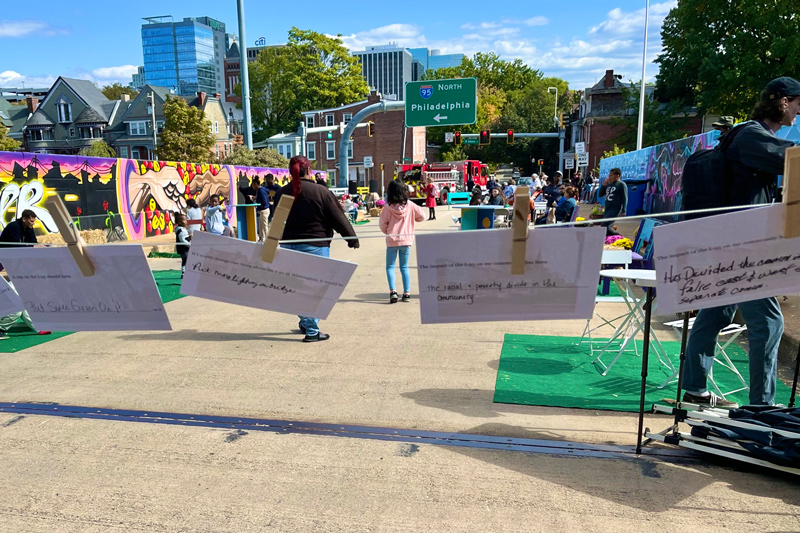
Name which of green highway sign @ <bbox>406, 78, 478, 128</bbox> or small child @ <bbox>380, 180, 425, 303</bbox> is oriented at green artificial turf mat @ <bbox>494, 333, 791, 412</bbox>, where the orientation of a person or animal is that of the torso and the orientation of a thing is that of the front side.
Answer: the green highway sign

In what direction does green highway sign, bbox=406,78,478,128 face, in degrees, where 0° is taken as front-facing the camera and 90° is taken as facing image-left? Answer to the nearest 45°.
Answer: approximately 0°

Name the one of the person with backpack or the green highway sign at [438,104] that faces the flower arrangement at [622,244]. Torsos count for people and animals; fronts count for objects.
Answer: the green highway sign

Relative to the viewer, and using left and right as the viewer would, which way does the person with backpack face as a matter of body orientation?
facing to the right of the viewer

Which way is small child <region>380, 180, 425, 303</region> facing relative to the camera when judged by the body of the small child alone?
away from the camera

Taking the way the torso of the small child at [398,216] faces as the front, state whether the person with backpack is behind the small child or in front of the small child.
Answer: behind

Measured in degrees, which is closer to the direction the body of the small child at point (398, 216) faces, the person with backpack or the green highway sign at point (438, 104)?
the green highway sign

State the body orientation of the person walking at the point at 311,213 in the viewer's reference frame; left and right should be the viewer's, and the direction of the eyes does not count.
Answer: facing away from the viewer and to the right of the viewer

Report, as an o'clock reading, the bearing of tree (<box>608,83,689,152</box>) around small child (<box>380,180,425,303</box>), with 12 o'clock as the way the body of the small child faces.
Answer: The tree is roughly at 1 o'clock from the small child.

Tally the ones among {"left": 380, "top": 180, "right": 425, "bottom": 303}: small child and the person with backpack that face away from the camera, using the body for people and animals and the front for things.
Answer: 1

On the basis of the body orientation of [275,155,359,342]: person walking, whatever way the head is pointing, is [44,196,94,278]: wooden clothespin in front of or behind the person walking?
behind
